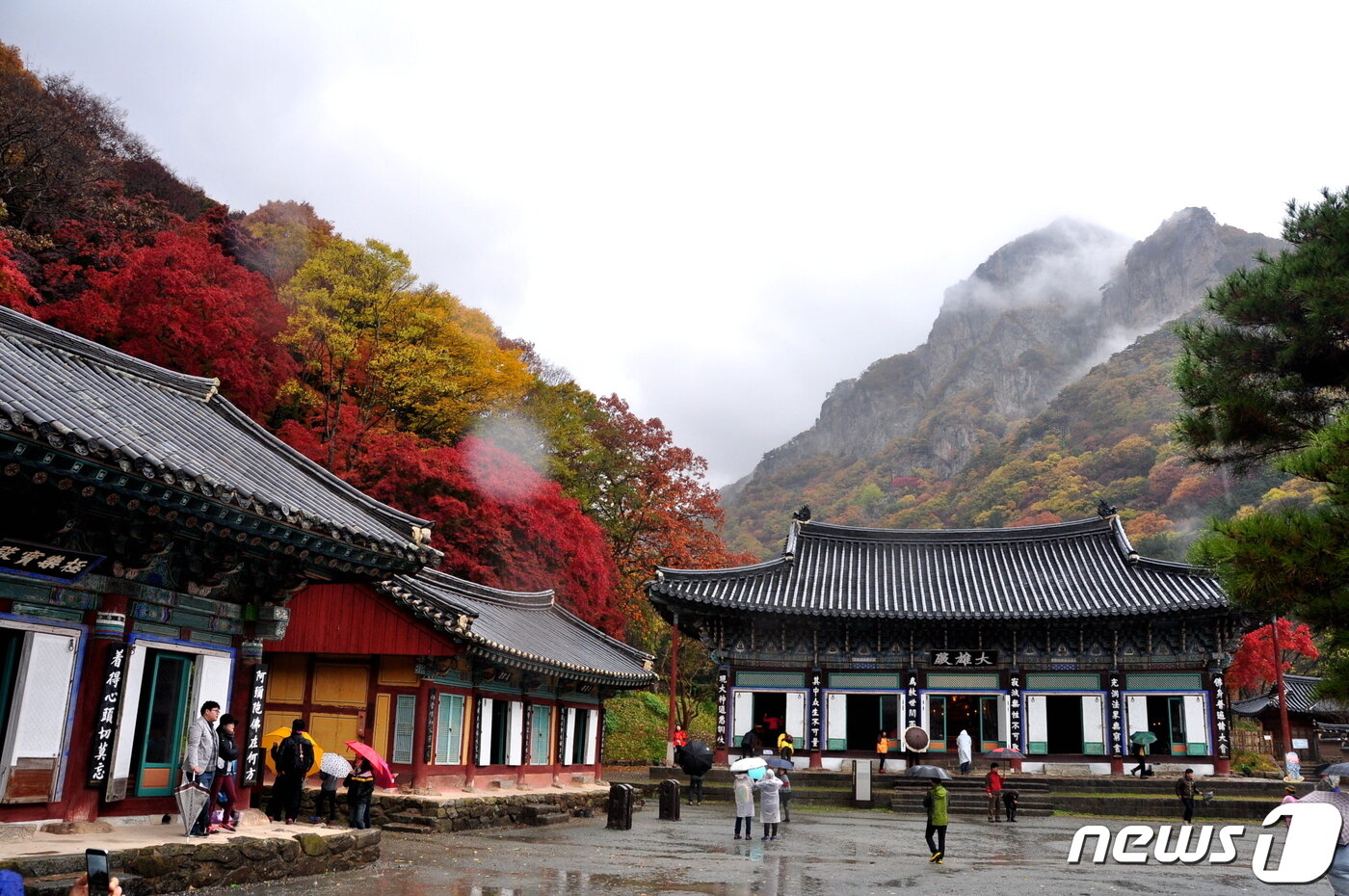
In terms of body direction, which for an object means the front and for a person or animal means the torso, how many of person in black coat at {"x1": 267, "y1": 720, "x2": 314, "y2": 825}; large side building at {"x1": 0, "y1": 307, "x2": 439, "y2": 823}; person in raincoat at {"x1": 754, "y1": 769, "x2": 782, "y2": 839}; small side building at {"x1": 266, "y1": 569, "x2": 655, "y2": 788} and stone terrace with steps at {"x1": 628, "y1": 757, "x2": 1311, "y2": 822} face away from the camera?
2

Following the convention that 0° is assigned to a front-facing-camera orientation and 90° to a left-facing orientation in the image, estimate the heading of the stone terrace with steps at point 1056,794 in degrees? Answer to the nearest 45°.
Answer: approximately 0°

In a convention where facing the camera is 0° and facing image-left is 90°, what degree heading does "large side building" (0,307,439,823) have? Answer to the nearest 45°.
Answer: approximately 315°

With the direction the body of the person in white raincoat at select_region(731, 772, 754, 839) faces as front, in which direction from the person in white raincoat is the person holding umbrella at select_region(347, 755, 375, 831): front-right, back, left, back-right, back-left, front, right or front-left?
back-left

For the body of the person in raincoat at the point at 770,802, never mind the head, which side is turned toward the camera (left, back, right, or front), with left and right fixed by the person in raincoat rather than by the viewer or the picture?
back

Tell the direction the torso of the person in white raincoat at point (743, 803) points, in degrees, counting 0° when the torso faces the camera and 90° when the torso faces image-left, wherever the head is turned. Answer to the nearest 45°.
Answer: approximately 180°
